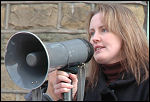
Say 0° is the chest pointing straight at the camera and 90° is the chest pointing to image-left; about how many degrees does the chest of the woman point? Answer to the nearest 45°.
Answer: approximately 45°

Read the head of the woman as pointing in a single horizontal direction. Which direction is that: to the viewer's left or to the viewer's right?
to the viewer's left
